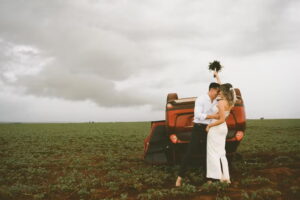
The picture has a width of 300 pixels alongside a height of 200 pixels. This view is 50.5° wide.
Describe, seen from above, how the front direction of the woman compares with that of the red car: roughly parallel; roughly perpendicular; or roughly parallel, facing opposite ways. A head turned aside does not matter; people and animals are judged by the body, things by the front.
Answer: roughly perpendicular

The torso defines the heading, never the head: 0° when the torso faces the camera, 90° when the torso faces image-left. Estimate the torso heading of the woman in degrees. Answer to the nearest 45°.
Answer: approximately 90°

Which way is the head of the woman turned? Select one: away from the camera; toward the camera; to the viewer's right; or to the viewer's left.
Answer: to the viewer's left
